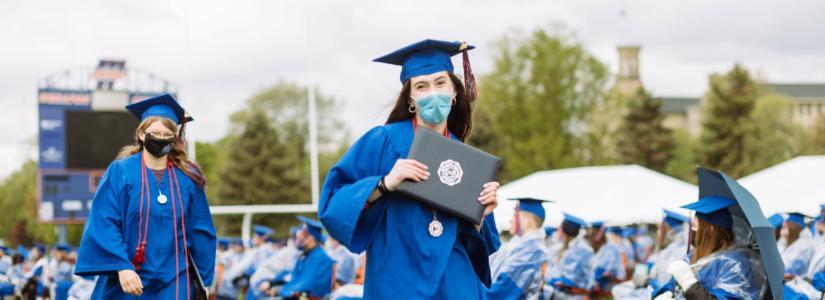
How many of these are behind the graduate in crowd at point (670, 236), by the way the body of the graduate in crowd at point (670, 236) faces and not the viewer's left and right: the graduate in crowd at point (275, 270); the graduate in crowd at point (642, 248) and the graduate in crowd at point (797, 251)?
1

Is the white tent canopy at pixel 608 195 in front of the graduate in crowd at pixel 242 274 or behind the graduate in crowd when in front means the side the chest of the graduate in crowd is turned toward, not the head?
behind

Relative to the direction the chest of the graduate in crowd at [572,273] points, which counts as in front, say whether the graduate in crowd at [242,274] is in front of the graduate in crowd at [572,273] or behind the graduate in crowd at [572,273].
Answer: in front

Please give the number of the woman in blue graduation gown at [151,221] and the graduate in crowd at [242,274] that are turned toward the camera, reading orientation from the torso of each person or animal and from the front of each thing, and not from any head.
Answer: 1

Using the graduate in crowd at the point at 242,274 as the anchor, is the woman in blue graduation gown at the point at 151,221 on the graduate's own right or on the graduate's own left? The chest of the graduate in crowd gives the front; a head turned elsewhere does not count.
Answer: on the graduate's own left

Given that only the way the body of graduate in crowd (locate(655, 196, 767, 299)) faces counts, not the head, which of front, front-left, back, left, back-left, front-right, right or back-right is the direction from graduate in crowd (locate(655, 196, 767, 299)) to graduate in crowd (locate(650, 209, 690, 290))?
front-right

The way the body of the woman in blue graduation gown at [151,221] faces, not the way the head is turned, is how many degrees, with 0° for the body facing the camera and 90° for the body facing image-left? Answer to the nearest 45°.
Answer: approximately 0°

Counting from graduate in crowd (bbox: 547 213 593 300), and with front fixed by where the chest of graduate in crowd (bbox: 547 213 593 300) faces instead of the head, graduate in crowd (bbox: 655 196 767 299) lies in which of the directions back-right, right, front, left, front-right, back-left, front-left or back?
back-left
